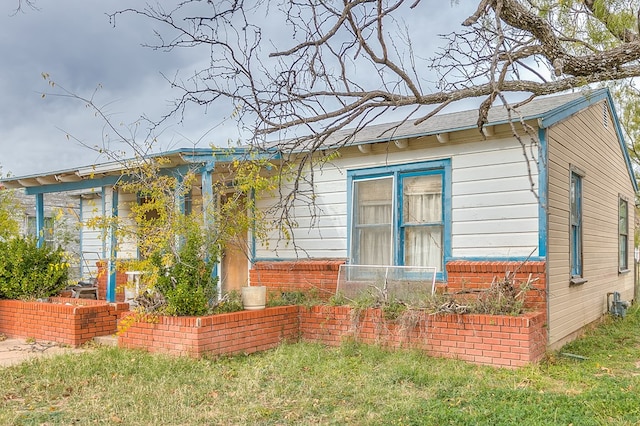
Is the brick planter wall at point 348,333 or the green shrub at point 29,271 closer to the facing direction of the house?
the brick planter wall

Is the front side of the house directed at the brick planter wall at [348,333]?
yes

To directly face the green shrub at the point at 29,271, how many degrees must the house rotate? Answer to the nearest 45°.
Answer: approximately 45° to its right

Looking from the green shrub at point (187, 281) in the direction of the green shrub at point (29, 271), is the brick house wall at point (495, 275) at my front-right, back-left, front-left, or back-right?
back-right

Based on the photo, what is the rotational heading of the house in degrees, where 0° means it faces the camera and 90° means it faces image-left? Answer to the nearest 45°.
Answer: approximately 45°
